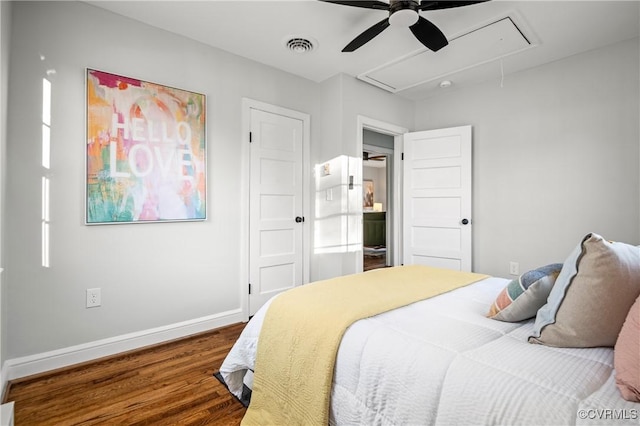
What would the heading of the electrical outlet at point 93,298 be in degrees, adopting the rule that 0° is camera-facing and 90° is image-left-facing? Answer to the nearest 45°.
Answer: approximately 0°

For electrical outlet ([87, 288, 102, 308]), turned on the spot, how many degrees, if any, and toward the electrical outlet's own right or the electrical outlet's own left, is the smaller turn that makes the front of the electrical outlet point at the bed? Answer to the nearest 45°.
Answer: approximately 45° to the electrical outlet's own left

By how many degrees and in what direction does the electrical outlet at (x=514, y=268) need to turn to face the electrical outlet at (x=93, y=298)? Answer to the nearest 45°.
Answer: approximately 45° to its right
